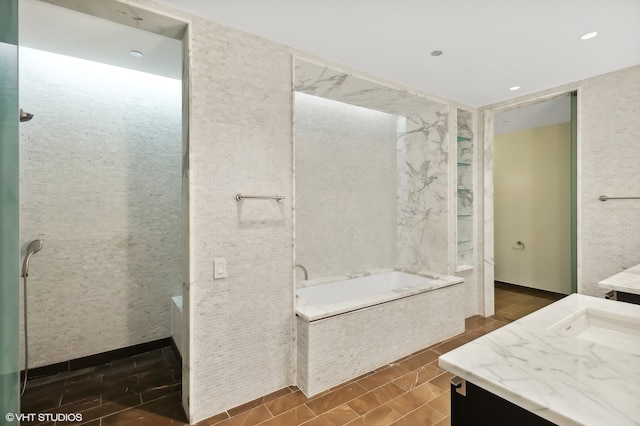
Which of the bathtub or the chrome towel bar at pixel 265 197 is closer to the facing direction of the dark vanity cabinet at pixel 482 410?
the chrome towel bar

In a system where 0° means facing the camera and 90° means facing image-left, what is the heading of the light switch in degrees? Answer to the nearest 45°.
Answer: approximately 315°

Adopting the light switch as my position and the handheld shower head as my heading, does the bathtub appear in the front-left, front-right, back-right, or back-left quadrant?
back-right

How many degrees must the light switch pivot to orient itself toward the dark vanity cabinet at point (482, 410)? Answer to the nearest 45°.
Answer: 0° — it already faces it

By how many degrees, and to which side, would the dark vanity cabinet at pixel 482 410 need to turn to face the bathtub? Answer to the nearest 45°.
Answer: approximately 90° to its right

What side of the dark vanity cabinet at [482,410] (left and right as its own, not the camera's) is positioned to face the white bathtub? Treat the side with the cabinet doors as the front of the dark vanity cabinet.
right

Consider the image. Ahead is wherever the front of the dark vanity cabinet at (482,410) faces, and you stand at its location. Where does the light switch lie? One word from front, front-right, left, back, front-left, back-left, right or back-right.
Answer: front-right

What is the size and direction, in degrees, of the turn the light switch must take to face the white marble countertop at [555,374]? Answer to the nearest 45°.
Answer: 0° — it already faces it

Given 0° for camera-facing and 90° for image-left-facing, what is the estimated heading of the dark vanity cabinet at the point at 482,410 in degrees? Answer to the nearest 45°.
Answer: approximately 45°
